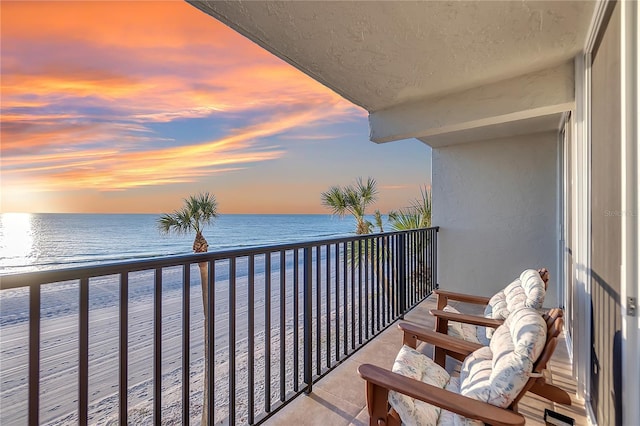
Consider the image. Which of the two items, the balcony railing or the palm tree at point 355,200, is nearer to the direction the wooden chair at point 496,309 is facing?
the balcony railing

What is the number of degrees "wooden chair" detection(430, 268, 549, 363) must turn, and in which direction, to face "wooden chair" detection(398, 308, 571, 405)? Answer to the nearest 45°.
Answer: approximately 90° to its left

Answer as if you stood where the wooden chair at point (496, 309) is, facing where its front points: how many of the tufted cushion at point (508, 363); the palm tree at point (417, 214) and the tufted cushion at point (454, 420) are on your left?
2

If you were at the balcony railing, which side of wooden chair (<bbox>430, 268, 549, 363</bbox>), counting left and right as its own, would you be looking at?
front

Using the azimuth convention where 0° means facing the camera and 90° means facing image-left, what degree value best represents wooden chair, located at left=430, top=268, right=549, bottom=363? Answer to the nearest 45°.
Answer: approximately 90°

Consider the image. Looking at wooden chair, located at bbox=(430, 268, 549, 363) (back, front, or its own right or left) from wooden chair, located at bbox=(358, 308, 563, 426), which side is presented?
left

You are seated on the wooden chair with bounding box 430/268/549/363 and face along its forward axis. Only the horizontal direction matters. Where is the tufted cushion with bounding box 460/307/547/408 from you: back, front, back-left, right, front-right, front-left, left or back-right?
left

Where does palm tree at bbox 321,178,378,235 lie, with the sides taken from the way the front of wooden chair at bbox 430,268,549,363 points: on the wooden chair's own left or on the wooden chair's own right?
on the wooden chair's own right

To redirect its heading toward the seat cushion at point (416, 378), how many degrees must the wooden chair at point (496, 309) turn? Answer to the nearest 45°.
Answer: approximately 90° to its left

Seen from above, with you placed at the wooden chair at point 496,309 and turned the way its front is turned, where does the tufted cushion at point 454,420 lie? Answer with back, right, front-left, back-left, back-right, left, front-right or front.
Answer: left
